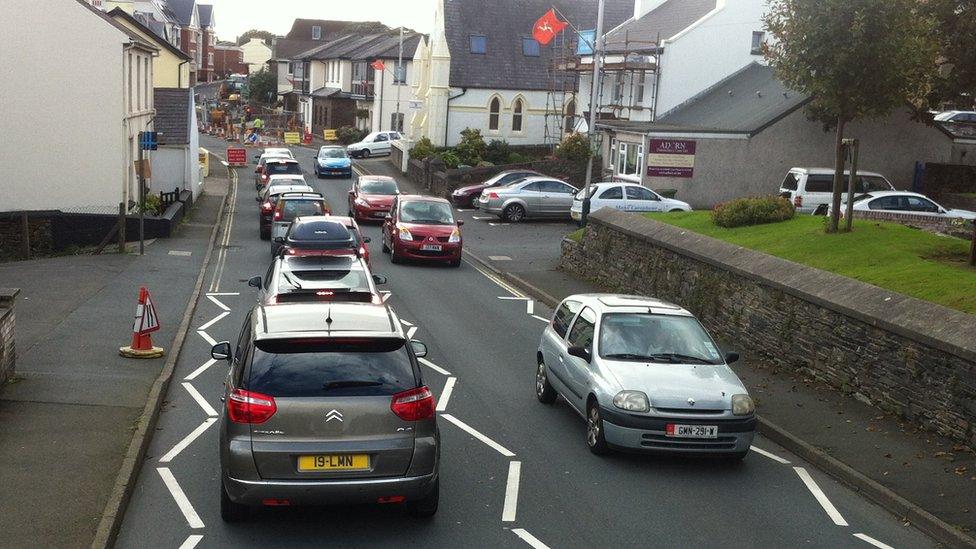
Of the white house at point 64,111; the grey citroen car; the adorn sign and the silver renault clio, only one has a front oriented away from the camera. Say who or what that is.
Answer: the grey citroen car

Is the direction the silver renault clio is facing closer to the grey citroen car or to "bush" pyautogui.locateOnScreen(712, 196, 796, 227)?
the grey citroen car

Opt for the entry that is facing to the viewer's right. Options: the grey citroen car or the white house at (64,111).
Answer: the white house

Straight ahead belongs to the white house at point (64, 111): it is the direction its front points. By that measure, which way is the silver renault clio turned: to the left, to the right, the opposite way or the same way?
to the right

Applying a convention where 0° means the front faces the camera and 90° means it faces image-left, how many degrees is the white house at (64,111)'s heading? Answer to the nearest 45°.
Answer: approximately 270°

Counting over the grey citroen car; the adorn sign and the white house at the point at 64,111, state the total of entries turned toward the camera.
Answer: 1

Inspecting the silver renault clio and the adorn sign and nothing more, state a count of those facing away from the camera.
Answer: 0

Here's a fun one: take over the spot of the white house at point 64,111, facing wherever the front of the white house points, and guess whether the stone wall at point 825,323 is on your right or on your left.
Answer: on your right

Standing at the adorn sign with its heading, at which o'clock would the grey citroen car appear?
The grey citroen car is roughly at 12 o'clock from the adorn sign.

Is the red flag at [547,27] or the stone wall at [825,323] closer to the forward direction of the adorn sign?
the stone wall

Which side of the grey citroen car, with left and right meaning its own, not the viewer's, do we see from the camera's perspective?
back
